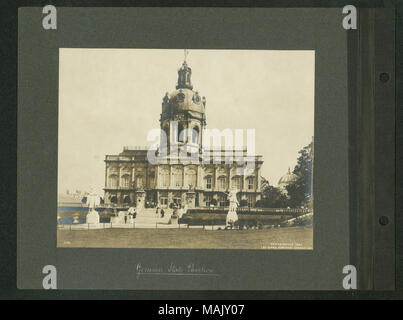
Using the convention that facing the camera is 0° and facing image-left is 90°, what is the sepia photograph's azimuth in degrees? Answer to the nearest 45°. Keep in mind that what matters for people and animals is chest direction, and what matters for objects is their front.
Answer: approximately 0°
